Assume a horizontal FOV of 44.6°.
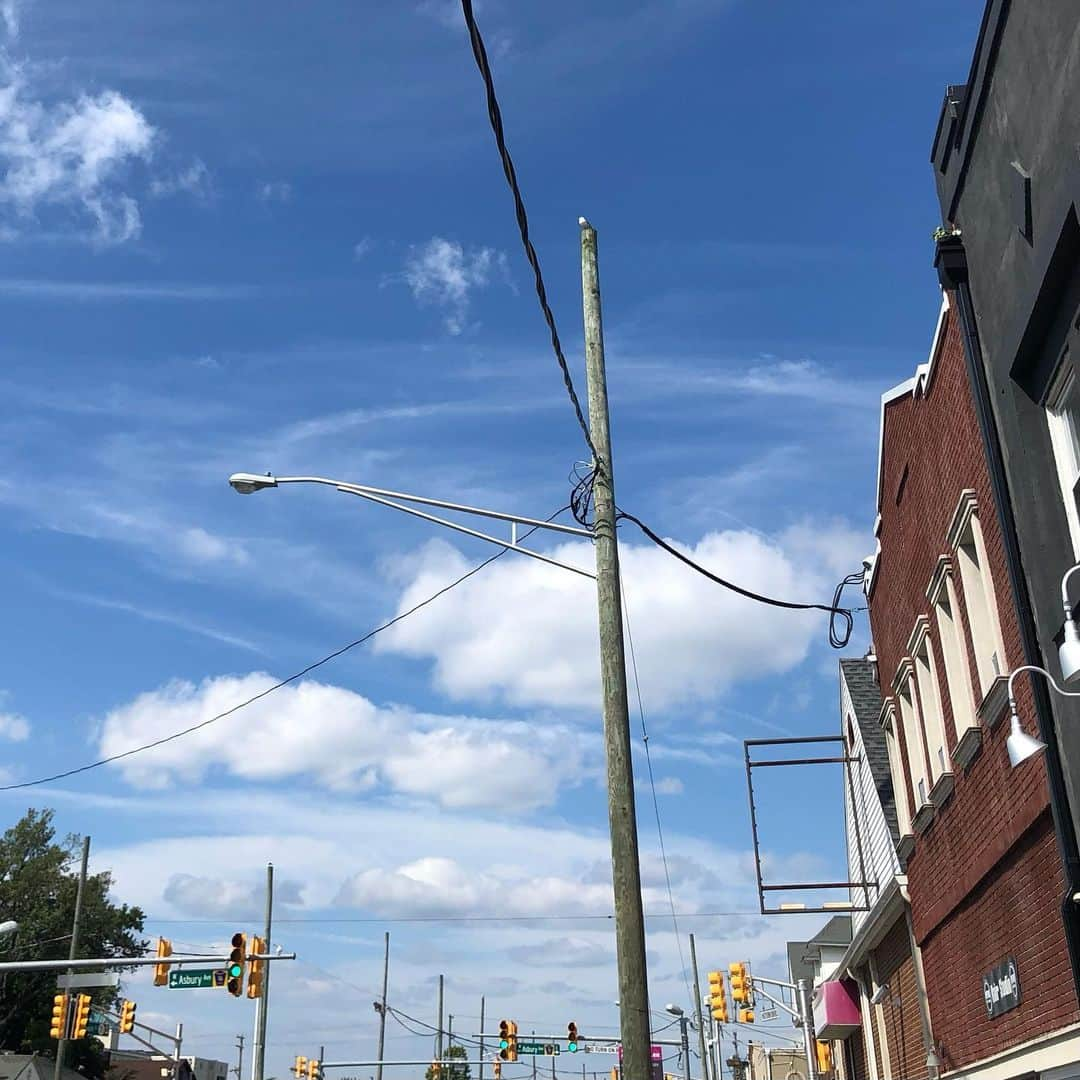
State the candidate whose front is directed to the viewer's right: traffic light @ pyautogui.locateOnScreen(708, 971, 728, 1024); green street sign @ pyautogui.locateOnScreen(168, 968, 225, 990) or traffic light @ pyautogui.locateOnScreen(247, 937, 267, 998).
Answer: traffic light @ pyautogui.locateOnScreen(247, 937, 267, 998)

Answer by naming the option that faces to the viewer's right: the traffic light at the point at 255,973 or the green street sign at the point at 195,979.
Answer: the traffic light
